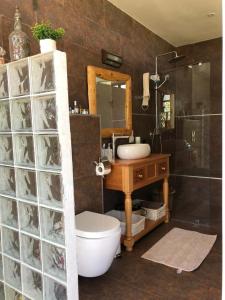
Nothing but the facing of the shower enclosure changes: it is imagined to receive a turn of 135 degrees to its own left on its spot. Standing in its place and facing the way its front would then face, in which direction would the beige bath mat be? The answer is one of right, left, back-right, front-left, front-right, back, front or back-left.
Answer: right

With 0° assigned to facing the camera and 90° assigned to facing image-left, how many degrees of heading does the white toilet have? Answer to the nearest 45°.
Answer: approximately 315°

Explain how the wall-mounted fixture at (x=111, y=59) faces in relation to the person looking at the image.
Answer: facing the viewer and to the right of the viewer

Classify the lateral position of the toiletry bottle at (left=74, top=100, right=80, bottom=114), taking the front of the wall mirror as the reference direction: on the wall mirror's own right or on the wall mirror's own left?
on the wall mirror's own right

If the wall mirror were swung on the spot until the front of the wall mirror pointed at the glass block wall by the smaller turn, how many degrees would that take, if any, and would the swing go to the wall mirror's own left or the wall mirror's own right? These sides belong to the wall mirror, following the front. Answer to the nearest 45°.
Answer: approximately 45° to the wall mirror's own right

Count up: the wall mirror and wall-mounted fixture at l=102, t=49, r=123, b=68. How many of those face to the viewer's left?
0
